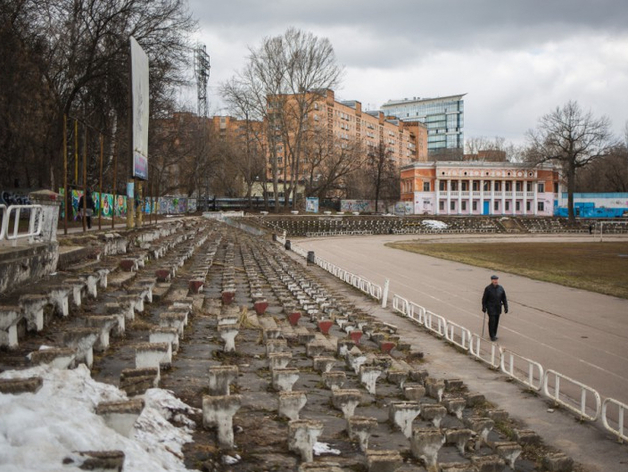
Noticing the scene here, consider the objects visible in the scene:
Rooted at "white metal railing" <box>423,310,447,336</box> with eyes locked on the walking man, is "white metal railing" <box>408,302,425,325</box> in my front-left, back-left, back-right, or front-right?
back-left

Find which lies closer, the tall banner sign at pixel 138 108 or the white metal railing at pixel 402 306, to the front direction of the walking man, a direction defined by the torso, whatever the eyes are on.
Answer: the tall banner sign

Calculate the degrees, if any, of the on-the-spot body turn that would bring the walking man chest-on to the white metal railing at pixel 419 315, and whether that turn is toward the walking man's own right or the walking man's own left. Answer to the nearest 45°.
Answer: approximately 135° to the walking man's own right

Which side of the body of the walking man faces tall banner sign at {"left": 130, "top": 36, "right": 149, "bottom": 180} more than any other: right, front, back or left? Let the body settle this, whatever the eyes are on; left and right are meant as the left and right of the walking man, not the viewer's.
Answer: right

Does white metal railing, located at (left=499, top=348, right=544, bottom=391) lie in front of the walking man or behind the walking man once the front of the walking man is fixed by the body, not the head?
in front

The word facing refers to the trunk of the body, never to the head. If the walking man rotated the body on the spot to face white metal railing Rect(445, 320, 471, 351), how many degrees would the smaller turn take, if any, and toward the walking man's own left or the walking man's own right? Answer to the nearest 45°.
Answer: approximately 45° to the walking man's own right

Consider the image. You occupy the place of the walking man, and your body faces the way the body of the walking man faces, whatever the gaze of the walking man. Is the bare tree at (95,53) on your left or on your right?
on your right

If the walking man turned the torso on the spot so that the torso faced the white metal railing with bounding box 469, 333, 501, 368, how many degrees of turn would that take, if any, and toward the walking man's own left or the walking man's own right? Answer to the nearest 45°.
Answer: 0° — they already face it

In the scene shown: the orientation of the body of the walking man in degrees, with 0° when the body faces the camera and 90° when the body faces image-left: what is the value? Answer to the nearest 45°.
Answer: approximately 0°
